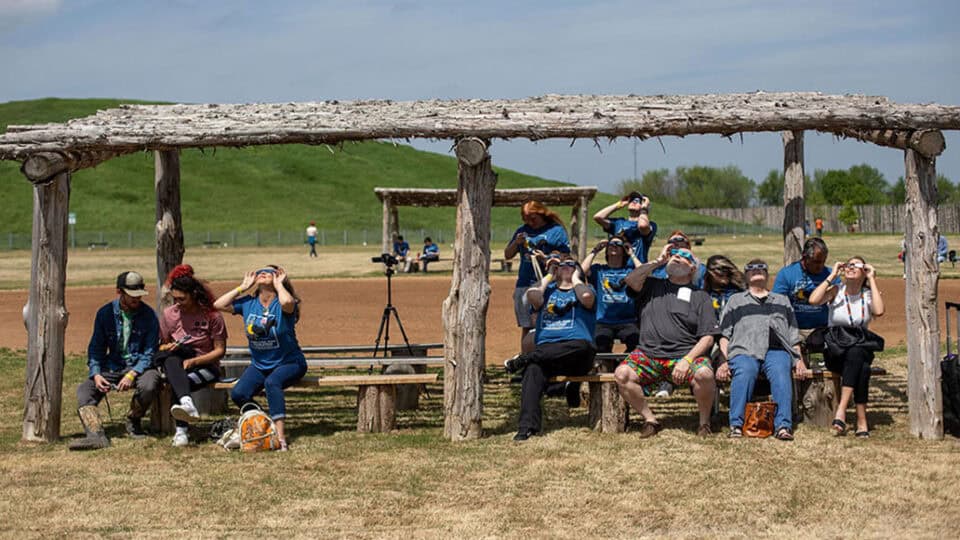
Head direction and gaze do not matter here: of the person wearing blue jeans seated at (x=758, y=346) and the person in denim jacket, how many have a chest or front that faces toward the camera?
2

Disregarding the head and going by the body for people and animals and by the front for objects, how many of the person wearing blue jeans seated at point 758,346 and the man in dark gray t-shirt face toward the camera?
2

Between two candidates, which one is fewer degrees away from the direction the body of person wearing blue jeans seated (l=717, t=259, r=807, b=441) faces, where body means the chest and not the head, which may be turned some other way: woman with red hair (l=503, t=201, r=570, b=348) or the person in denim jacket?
the person in denim jacket

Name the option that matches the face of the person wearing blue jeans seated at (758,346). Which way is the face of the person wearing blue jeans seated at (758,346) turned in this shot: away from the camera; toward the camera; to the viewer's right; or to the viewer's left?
toward the camera

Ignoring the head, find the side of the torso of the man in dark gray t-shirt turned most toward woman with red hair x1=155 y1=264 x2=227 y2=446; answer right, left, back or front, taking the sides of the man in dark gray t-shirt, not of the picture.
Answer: right

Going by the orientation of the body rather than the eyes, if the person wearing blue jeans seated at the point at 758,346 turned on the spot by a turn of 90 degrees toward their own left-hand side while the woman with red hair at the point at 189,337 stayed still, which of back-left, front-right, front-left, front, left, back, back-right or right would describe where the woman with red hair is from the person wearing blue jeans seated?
back

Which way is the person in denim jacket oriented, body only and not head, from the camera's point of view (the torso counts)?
toward the camera

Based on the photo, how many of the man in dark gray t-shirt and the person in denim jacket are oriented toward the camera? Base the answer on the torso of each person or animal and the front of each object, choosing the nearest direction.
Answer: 2

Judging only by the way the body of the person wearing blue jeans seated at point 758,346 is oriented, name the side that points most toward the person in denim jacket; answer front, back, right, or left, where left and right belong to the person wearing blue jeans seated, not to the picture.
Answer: right

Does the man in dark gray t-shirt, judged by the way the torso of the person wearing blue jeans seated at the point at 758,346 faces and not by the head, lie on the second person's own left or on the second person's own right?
on the second person's own right

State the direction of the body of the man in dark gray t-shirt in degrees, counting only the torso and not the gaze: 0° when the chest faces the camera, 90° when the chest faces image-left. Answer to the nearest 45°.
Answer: approximately 0°

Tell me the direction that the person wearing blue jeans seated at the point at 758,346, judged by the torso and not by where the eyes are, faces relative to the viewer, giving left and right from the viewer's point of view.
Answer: facing the viewer

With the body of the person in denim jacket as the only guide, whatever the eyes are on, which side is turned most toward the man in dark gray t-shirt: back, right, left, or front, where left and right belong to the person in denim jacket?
left

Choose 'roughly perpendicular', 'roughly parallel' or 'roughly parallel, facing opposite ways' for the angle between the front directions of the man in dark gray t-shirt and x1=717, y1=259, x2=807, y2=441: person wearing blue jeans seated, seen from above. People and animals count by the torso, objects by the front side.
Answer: roughly parallel

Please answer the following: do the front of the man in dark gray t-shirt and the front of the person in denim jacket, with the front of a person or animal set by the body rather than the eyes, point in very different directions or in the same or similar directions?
same or similar directions
